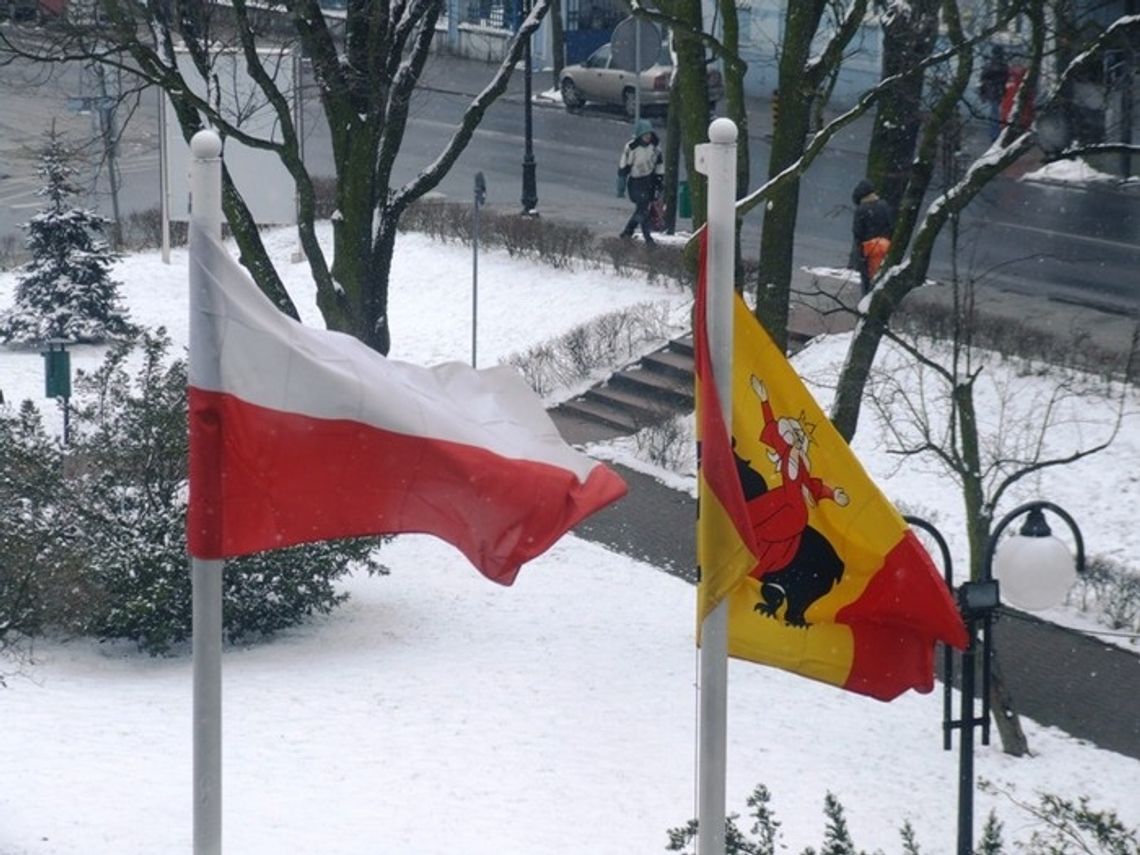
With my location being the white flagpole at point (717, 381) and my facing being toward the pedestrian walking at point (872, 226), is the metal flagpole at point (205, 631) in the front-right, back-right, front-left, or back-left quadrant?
back-left

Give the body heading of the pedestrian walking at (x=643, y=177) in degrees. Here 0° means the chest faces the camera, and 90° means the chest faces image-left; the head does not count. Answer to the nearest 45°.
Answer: approximately 315°

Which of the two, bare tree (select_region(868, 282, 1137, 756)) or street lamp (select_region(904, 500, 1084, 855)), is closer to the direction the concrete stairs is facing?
the street lamp

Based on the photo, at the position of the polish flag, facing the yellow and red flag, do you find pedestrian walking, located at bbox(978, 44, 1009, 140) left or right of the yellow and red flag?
left

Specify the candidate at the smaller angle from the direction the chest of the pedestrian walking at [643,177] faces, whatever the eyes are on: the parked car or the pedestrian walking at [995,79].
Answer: the pedestrian walking

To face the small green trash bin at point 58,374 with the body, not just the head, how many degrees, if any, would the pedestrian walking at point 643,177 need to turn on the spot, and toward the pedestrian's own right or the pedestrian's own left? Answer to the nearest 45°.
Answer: approximately 90° to the pedestrian's own right

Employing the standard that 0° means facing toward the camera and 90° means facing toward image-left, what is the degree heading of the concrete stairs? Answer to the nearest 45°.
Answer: approximately 45°

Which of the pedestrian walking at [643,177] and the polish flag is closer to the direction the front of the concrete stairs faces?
the polish flag
